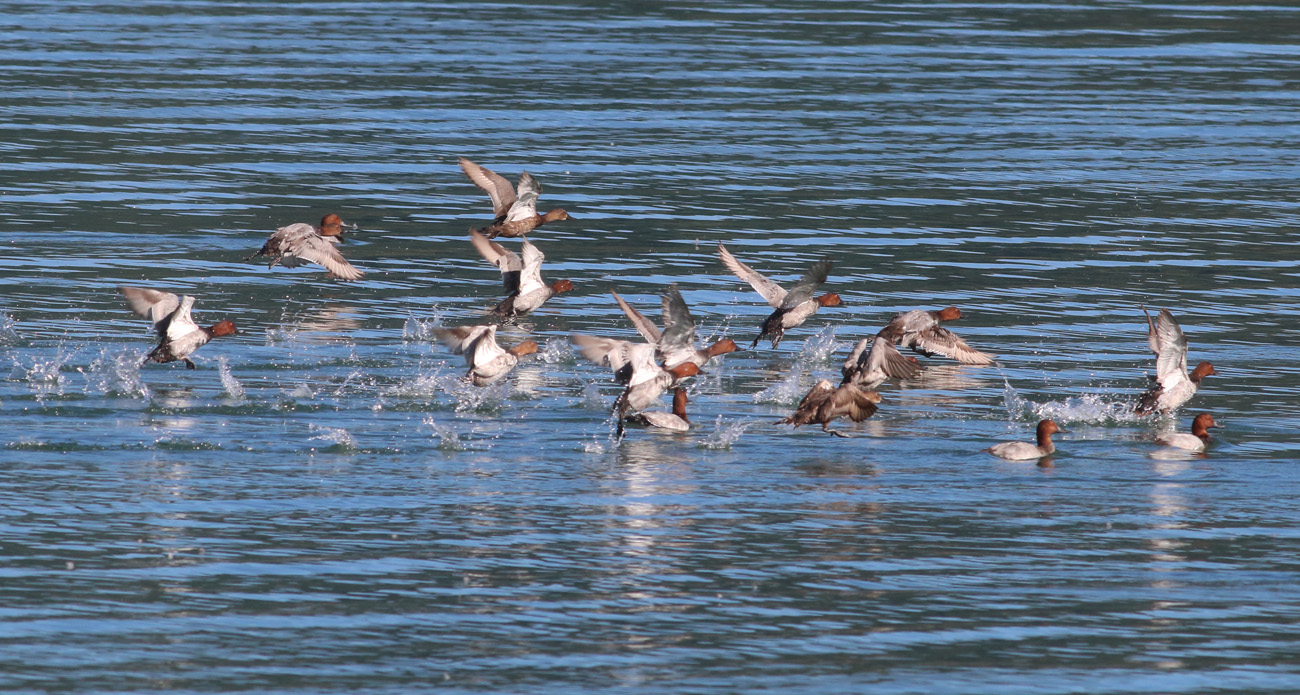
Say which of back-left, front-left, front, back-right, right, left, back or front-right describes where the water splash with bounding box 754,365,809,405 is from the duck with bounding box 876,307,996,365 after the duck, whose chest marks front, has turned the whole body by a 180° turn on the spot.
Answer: front-left

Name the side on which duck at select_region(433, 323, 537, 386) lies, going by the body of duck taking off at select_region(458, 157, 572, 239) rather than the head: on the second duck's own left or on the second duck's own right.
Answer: on the second duck's own right

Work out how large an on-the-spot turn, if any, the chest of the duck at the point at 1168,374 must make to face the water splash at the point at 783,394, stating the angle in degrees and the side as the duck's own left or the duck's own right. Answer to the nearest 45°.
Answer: approximately 180°

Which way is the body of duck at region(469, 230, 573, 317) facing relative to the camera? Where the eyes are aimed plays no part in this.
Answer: to the viewer's right

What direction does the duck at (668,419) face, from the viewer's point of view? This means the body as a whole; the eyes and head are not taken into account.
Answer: to the viewer's right

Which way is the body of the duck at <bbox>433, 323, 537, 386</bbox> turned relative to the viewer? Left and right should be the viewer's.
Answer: facing to the right of the viewer

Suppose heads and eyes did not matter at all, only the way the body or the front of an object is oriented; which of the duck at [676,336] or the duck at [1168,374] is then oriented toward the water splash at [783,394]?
the duck at [676,336]

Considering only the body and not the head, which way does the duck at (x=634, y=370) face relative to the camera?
to the viewer's right

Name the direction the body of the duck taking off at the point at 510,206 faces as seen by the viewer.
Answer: to the viewer's right

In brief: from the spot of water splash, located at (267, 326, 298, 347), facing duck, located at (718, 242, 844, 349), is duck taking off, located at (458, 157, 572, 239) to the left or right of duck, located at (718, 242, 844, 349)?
left
